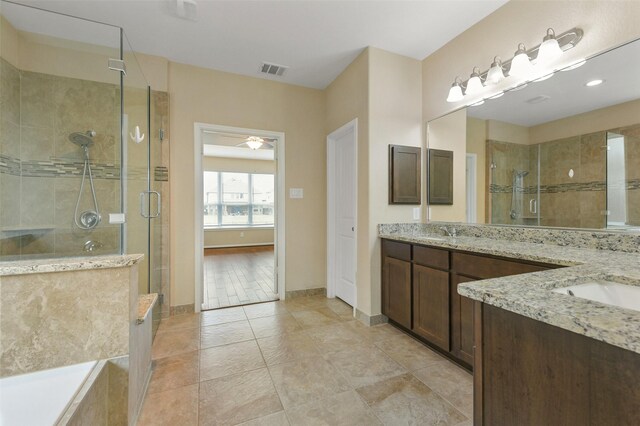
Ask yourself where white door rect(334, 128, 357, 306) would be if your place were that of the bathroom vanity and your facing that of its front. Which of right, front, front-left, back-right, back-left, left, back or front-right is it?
right

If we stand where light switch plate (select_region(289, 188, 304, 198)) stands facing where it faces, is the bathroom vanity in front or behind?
in front

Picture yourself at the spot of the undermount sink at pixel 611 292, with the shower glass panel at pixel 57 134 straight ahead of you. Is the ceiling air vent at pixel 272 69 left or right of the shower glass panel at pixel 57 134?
right

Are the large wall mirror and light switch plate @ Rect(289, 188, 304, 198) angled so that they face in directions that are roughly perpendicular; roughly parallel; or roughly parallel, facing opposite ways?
roughly perpendicular

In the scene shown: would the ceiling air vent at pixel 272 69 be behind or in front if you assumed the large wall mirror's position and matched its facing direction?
in front

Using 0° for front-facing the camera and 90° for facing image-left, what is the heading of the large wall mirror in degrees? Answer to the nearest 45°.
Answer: approximately 45°

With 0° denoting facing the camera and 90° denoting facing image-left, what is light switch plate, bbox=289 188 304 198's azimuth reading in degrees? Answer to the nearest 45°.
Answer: approximately 0°

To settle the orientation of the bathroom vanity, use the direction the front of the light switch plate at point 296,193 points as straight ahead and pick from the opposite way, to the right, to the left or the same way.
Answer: to the right

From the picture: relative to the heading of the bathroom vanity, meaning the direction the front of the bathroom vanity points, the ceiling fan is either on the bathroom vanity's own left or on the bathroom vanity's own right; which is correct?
on the bathroom vanity's own right

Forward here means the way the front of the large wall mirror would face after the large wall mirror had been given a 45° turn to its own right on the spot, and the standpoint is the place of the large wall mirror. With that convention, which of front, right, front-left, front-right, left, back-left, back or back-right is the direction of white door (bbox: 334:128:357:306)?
front

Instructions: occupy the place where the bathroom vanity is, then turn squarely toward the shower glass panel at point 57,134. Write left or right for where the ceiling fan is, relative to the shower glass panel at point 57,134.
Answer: right

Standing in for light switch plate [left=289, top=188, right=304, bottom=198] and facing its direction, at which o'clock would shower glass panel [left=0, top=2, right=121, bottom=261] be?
The shower glass panel is roughly at 2 o'clock from the light switch plate.
